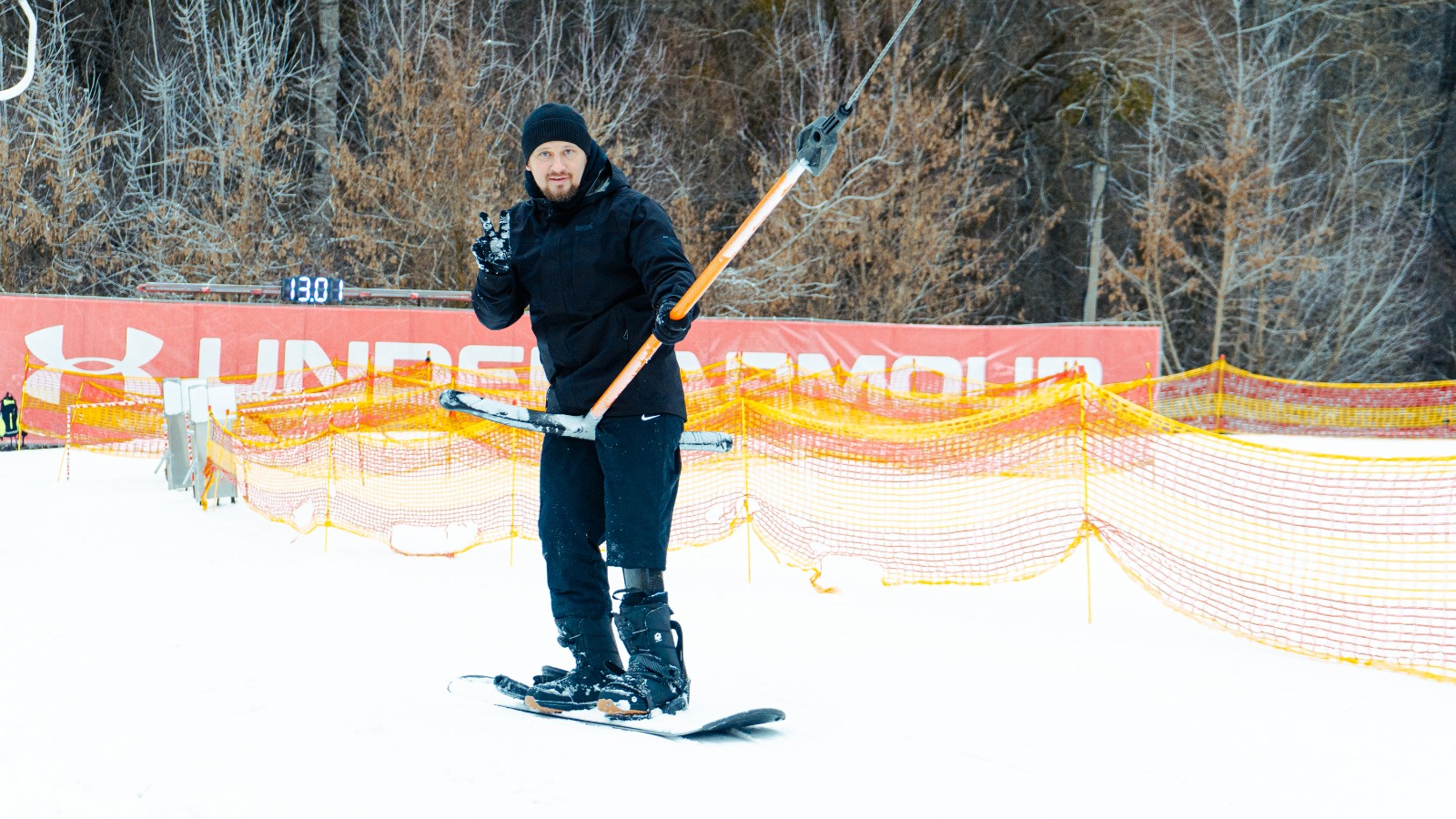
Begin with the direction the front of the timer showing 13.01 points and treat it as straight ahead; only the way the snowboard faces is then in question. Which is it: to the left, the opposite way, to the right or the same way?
to the left

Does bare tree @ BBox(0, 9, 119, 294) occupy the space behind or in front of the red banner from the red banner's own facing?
behind

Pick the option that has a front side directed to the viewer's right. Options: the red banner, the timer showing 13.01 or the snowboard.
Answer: the snowboard

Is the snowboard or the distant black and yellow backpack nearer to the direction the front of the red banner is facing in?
the snowboard

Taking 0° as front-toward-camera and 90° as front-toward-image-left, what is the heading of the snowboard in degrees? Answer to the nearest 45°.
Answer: approximately 270°

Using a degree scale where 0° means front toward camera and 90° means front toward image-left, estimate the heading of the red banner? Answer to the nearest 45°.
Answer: approximately 0°

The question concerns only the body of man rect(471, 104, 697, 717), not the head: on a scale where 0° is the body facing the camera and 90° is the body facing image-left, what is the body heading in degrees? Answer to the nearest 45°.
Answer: approximately 45°

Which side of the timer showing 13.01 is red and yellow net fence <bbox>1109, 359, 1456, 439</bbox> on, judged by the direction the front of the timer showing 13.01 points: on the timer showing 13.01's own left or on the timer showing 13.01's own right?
on the timer showing 13.01's own left

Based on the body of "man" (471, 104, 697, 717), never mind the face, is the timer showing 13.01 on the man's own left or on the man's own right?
on the man's own right

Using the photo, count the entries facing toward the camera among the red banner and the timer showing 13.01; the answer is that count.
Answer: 2
